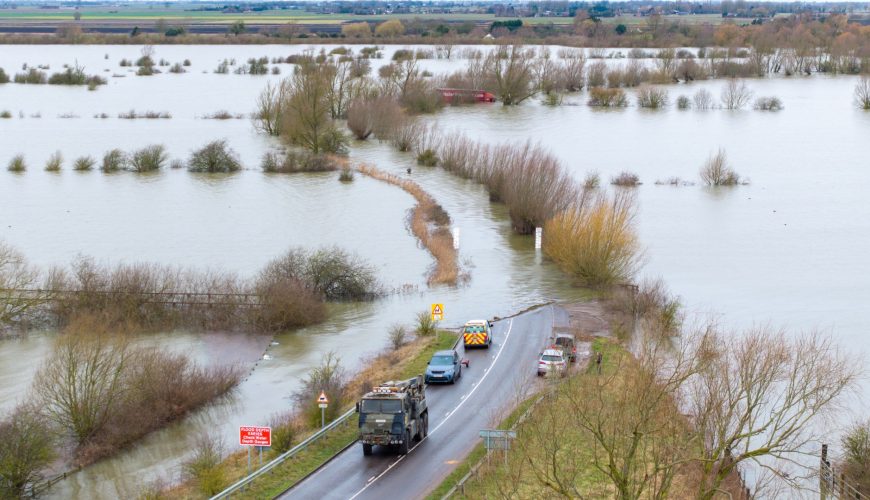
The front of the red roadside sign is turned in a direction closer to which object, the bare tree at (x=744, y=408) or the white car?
the bare tree

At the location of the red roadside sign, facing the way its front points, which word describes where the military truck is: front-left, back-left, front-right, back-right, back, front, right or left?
left

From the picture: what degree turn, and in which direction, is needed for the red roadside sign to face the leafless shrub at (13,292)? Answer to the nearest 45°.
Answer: approximately 135° to its right

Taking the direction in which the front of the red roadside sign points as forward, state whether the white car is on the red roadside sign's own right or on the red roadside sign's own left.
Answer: on the red roadside sign's own left

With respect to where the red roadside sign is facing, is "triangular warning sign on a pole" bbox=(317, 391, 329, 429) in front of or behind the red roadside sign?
behind

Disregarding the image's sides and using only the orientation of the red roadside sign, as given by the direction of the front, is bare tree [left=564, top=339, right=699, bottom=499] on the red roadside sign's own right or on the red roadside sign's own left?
on the red roadside sign's own left

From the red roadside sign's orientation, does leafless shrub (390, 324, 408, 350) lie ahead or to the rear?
to the rear

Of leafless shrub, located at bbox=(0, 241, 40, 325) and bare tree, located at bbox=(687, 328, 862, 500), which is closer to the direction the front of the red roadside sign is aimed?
the bare tree

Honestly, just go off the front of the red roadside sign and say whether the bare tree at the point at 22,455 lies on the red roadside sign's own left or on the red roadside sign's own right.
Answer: on the red roadside sign's own right

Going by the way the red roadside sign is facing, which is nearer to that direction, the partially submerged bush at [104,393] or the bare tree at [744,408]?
the bare tree

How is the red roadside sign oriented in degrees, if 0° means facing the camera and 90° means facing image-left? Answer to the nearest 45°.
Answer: approximately 0°
